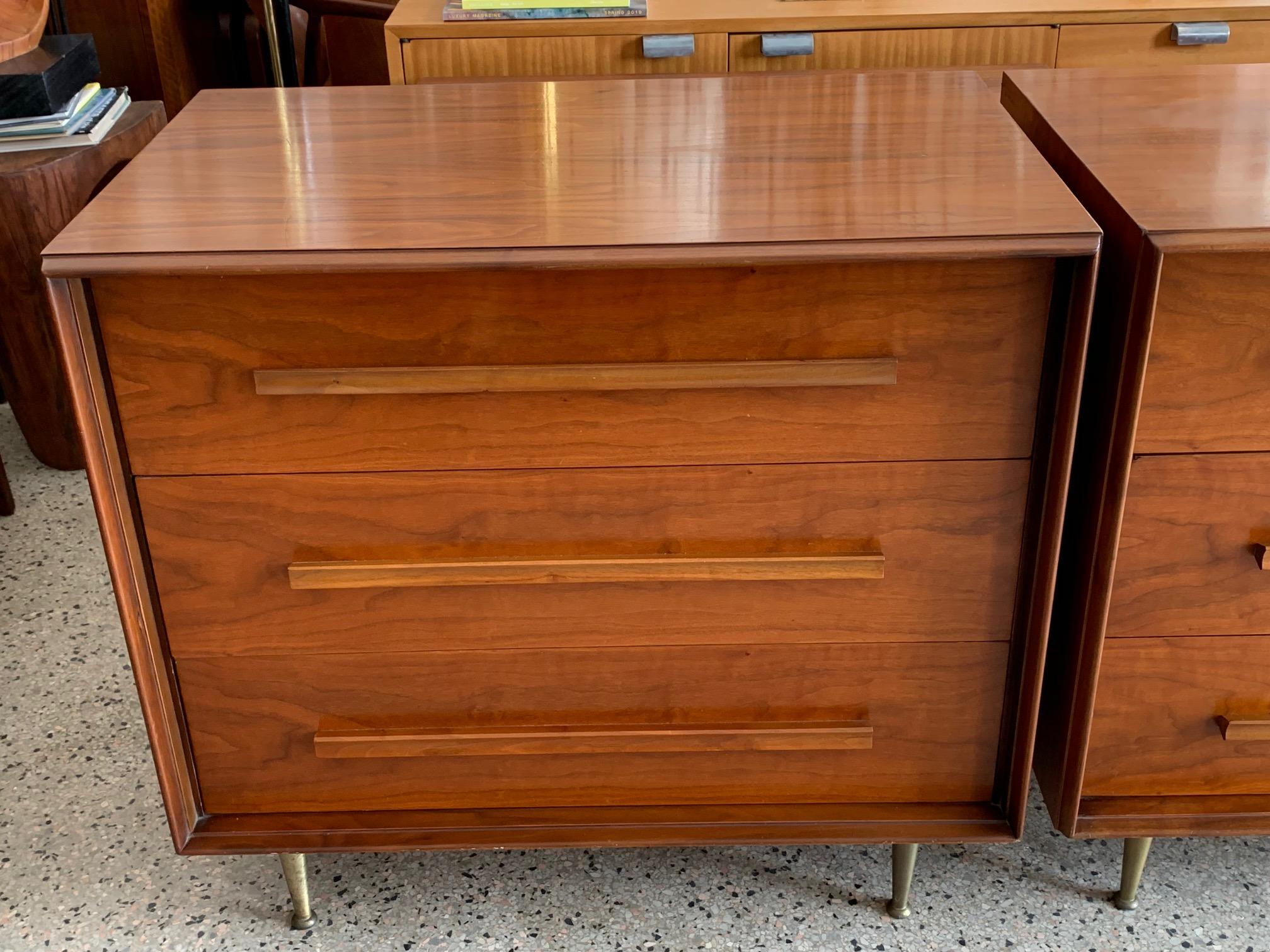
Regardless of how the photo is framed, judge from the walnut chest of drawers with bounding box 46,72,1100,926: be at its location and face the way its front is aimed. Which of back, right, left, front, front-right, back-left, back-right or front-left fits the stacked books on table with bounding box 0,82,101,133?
back-right

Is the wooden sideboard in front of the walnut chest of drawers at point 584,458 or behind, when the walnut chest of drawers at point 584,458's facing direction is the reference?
behind

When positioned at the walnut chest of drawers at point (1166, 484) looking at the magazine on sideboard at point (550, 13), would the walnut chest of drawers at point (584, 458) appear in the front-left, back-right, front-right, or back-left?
front-left

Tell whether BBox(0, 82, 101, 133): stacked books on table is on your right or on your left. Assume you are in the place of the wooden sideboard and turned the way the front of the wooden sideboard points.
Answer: on your right

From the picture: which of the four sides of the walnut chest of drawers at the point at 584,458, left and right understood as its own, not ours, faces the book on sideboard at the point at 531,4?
back

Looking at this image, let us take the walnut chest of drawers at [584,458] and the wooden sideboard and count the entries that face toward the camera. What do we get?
2

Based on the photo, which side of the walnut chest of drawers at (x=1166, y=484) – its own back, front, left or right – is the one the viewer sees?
front

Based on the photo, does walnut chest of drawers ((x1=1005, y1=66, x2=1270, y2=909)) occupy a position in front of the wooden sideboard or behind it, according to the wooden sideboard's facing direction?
in front

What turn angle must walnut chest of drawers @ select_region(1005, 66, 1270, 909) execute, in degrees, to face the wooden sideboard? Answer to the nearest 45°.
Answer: approximately 135° to its right

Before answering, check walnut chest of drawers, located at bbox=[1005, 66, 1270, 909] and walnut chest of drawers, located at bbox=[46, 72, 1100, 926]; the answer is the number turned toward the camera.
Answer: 2

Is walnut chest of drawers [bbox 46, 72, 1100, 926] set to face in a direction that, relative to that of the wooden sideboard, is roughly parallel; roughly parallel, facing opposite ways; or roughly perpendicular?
roughly parallel

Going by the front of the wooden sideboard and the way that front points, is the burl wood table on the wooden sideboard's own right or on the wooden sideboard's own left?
on the wooden sideboard's own right

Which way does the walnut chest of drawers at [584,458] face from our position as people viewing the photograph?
facing the viewer

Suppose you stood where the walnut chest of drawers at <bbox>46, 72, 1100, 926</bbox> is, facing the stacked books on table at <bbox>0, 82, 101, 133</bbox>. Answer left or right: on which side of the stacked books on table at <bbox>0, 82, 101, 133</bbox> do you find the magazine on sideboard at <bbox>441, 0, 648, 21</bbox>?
right
